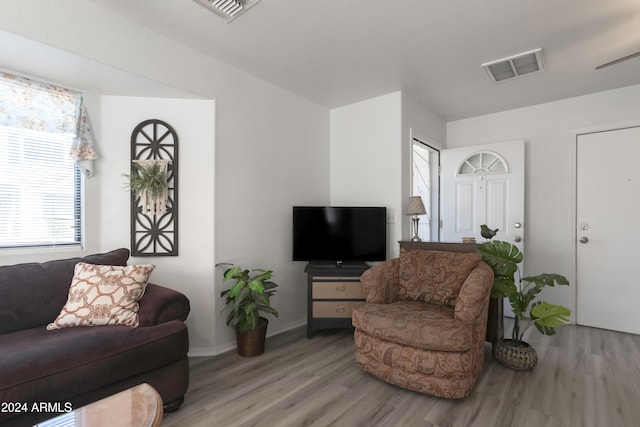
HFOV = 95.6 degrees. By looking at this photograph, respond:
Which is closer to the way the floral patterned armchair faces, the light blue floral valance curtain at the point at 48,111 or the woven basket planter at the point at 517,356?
the light blue floral valance curtain

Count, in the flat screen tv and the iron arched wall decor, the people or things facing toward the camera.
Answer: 2

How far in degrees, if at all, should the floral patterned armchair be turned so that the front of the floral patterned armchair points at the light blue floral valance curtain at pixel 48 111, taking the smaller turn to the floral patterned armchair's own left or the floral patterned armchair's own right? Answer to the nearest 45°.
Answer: approximately 45° to the floral patterned armchair's own right

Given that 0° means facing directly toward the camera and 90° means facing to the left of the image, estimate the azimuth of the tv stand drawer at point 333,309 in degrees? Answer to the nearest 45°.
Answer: approximately 0°

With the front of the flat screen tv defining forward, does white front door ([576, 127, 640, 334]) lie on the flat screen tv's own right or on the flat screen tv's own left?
on the flat screen tv's own left
